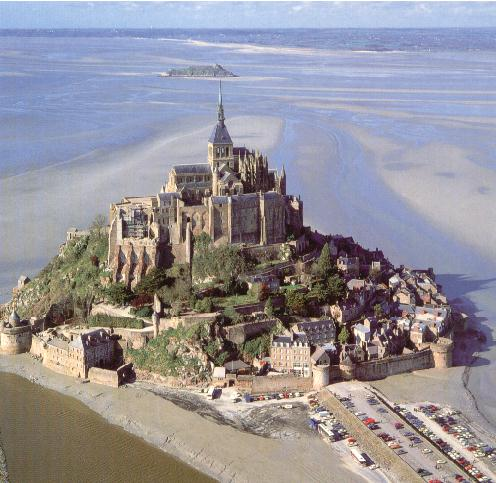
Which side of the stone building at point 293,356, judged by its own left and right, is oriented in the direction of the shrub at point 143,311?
right

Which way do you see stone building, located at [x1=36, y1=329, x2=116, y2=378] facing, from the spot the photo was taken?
facing the viewer and to the left of the viewer

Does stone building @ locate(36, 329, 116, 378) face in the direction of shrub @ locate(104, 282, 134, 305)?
no

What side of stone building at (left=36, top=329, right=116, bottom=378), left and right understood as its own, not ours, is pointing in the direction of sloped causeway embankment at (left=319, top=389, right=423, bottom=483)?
left

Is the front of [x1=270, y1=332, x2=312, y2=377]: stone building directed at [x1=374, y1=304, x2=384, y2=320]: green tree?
no

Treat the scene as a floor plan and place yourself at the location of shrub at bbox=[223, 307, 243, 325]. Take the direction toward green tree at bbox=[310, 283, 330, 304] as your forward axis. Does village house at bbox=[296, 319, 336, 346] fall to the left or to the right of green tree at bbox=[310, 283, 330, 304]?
right

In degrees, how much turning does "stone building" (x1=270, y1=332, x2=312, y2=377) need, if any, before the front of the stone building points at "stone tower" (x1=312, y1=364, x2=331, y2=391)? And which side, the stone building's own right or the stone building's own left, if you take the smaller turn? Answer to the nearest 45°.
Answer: approximately 45° to the stone building's own left

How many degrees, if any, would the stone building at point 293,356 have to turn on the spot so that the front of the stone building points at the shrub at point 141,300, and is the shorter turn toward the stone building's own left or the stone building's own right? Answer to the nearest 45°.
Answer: approximately 135° to the stone building's own right

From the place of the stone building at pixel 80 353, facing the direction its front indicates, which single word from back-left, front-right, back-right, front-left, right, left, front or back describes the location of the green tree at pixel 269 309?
back-left

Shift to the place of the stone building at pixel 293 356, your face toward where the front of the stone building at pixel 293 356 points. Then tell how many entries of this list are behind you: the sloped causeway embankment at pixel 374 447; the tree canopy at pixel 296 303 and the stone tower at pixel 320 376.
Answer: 1

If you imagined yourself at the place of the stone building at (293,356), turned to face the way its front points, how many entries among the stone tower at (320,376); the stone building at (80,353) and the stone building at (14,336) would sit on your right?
2

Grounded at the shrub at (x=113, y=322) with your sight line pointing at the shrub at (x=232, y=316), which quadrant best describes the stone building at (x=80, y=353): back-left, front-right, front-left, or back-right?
back-right

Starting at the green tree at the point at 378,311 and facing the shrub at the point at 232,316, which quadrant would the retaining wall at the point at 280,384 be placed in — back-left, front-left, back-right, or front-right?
front-left

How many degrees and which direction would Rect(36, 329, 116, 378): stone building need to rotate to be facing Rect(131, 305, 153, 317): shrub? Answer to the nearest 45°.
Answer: approximately 135° to its left

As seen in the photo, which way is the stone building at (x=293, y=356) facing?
toward the camera

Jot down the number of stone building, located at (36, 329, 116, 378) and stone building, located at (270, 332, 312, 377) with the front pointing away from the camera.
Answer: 0

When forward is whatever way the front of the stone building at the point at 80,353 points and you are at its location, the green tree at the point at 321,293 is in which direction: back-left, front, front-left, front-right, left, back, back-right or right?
back-left

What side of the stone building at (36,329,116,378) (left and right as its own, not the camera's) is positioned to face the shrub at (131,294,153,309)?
back

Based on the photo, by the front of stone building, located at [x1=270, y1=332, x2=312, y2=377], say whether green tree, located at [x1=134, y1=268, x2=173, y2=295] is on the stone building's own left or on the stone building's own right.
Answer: on the stone building's own right

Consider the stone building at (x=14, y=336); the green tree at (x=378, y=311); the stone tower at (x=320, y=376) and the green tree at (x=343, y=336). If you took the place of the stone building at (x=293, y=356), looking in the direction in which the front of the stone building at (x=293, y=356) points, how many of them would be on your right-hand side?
1
